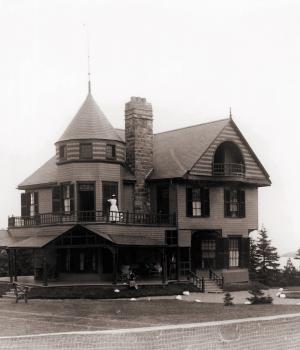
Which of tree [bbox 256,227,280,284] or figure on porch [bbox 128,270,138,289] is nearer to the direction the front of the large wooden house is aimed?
the figure on porch

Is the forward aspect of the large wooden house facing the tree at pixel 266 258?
no

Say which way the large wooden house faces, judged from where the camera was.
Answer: facing the viewer

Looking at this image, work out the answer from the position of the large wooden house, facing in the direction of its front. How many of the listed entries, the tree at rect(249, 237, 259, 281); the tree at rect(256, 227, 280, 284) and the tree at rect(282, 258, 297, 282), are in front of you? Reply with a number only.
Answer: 0

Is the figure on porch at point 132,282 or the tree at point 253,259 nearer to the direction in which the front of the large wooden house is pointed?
the figure on porch

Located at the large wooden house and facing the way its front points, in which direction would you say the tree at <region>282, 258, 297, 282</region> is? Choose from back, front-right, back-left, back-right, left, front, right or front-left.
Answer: back-left

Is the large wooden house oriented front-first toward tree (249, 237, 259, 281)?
no
